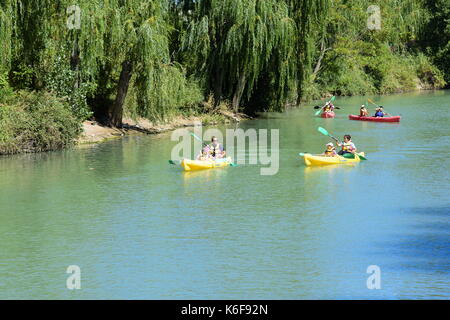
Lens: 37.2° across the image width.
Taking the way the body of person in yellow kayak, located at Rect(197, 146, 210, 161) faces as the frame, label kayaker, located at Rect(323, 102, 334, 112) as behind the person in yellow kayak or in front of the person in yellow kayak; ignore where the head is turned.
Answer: behind

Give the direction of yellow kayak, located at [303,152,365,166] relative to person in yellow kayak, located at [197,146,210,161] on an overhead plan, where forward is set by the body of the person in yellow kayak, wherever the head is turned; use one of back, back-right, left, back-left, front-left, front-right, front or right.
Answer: back-left
